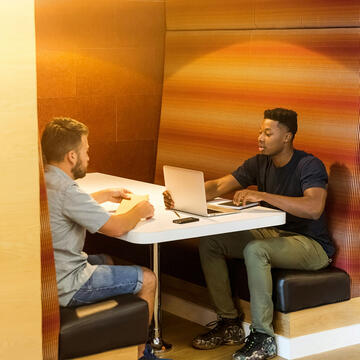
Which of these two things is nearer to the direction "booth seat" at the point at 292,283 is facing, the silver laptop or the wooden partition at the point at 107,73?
the silver laptop

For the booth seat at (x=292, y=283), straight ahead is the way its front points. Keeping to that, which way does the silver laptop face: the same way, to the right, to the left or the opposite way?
the opposite way

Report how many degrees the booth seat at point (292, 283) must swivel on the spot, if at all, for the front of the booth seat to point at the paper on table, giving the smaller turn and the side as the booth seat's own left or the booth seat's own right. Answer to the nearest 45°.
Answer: approximately 45° to the booth seat's own right

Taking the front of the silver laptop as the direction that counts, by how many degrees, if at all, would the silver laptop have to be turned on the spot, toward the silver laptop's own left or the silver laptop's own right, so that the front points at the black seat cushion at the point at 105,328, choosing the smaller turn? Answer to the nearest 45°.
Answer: approximately 180°

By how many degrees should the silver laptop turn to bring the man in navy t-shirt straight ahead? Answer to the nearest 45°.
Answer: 0° — it already faces them

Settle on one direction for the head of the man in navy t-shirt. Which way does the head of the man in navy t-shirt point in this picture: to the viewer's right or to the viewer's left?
to the viewer's left

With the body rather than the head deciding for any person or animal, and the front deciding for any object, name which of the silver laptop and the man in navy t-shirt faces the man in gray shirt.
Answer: the man in navy t-shirt

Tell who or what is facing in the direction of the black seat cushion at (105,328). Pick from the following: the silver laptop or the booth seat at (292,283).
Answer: the booth seat

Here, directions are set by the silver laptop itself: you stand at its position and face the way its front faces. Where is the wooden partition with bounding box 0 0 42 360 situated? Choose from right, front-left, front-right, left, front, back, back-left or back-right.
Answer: back

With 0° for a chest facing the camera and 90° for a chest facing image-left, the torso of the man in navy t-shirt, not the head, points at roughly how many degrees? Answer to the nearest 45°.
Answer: approximately 45°

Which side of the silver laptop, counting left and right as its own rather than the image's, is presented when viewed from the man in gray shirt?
back

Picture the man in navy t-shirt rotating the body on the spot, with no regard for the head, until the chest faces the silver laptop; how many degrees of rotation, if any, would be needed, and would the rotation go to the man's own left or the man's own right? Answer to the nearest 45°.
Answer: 0° — they already face it

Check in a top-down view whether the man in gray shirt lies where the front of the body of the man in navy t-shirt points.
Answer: yes
